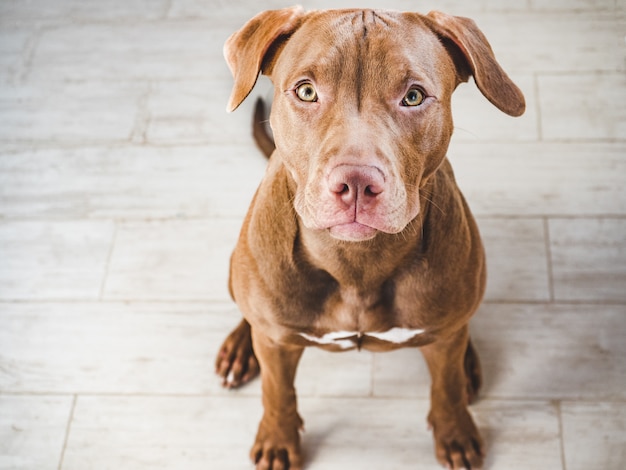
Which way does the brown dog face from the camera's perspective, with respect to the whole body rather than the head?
toward the camera
